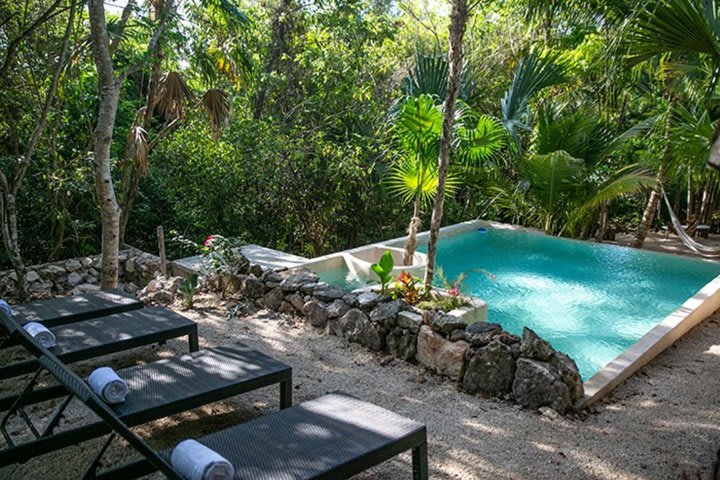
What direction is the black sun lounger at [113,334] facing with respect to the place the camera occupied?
facing away from the viewer and to the right of the viewer

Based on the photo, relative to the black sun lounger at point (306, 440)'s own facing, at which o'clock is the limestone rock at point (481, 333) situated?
The limestone rock is roughly at 12 o'clock from the black sun lounger.

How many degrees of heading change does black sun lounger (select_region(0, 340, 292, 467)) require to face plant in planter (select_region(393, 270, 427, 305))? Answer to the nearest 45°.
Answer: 0° — it already faces it

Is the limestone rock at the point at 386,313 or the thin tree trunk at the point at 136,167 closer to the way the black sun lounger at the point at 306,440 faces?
the limestone rock

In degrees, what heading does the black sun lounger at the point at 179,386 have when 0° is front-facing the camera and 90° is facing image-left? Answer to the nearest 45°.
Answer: approximately 225°

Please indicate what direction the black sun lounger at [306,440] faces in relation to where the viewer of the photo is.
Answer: facing away from the viewer and to the right of the viewer
